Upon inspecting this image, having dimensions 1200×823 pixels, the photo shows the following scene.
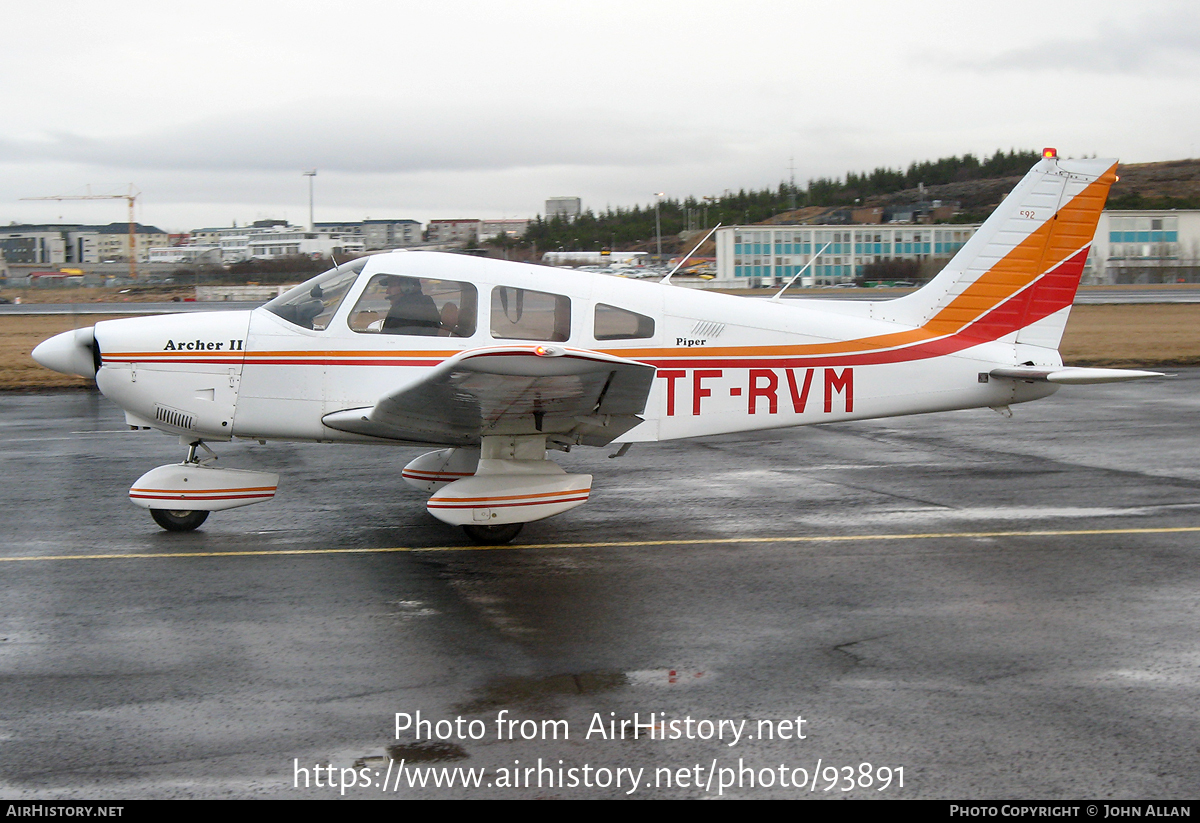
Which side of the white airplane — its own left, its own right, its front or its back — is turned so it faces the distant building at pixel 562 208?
right

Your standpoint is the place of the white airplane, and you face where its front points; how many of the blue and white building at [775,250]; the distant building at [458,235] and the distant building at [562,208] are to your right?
3

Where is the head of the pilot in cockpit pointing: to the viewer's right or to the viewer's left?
to the viewer's left

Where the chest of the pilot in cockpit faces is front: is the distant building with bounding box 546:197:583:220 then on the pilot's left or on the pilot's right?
on the pilot's right

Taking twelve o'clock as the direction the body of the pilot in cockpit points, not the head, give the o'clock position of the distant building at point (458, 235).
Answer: The distant building is roughly at 3 o'clock from the pilot in cockpit.

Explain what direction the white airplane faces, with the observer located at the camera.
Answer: facing to the left of the viewer

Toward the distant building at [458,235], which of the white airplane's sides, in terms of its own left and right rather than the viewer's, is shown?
right

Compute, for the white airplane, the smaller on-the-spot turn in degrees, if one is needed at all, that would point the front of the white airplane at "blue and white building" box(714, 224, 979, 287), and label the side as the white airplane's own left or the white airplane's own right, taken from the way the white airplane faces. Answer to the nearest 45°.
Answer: approximately 90° to the white airplane's own right

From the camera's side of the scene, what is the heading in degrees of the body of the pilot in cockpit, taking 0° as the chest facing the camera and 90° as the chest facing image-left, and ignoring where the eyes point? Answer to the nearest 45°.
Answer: approximately 90°
